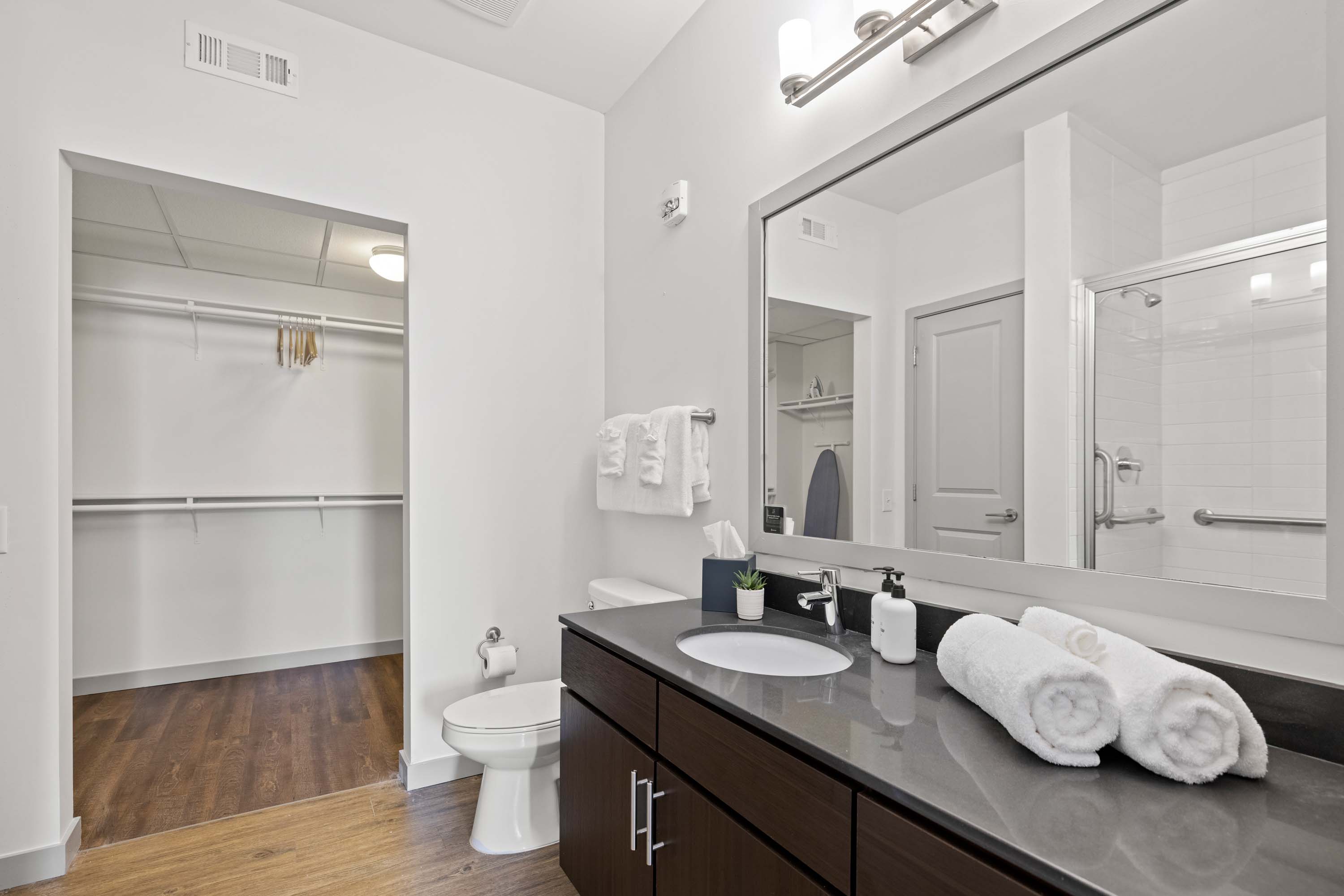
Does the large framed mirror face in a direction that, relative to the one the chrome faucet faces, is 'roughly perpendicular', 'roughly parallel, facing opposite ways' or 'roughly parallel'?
roughly parallel

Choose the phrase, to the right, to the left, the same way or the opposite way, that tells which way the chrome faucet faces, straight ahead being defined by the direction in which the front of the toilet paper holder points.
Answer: to the right

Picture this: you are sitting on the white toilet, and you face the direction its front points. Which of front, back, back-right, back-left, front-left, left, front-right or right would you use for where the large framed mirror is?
left

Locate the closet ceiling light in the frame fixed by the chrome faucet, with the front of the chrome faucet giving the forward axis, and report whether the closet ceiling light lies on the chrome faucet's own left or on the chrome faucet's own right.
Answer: on the chrome faucet's own right

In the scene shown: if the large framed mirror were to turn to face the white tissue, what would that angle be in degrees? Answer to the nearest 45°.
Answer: approximately 90° to its right

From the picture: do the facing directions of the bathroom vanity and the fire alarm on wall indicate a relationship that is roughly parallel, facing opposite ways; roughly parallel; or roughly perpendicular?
roughly parallel

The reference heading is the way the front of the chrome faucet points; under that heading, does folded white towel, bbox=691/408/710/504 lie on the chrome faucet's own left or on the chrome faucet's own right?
on the chrome faucet's own right

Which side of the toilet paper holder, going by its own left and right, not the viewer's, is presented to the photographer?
front

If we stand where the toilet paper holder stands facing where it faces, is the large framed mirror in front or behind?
in front

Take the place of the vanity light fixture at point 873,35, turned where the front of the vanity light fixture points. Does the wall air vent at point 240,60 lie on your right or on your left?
on your right

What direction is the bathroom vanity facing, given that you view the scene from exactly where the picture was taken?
facing the viewer and to the left of the viewer

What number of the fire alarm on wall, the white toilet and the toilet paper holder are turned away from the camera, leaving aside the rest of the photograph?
0

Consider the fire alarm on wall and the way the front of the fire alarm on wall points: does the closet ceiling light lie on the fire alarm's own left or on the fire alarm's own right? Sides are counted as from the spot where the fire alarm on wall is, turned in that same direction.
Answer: on the fire alarm's own right

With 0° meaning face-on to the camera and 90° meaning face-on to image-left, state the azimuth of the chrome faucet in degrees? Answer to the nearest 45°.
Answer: approximately 45°

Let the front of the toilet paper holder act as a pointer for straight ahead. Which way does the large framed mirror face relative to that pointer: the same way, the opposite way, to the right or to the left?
to the right
